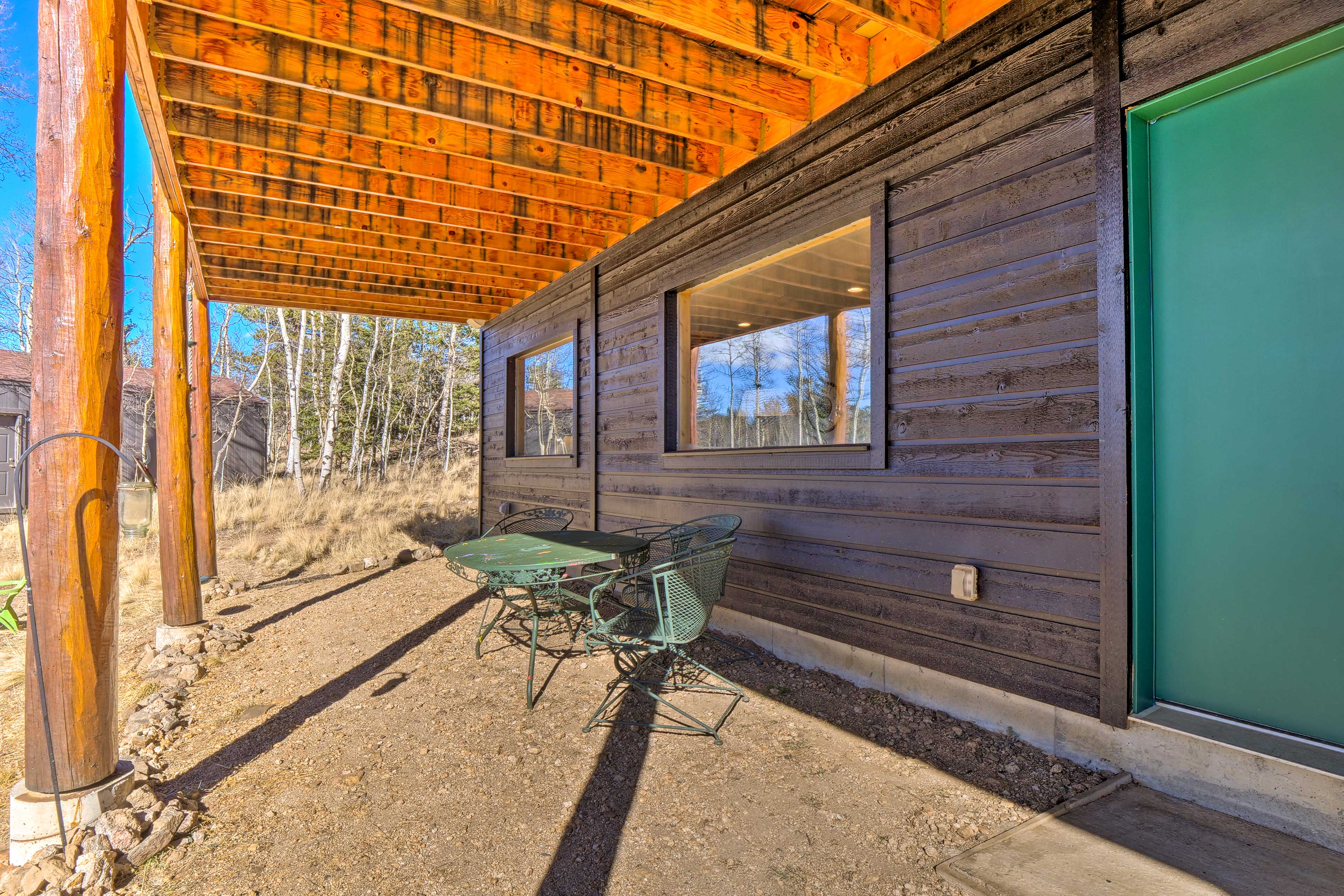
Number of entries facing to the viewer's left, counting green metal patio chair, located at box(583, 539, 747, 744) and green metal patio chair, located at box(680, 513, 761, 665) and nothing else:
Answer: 2

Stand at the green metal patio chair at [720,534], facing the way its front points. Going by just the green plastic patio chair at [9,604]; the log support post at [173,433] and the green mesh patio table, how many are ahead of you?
3

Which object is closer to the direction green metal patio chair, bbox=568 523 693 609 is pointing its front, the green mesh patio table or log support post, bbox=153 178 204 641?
the green mesh patio table

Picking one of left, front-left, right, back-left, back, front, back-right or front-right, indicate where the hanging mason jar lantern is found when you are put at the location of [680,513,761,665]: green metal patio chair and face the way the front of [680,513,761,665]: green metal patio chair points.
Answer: front-left

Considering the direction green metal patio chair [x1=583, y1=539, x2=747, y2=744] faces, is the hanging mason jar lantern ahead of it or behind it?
ahead

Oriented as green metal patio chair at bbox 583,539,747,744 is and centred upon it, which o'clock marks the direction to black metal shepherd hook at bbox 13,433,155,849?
The black metal shepherd hook is roughly at 11 o'clock from the green metal patio chair.

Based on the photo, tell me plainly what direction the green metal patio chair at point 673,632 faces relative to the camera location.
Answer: facing to the left of the viewer

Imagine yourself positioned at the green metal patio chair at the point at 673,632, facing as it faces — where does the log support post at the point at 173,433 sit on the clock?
The log support post is roughly at 1 o'clock from the green metal patio chair.

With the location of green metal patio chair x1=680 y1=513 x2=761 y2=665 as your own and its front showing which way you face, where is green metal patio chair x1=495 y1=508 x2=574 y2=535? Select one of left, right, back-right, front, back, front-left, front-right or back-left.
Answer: front-right

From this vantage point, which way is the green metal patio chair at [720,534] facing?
to the viewer's left

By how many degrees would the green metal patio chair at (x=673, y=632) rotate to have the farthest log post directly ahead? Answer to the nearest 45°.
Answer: approximately 45° to its right

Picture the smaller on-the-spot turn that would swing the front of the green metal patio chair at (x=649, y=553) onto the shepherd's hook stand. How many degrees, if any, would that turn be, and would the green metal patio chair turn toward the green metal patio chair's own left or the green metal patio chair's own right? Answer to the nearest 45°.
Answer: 0° — it already faces it
